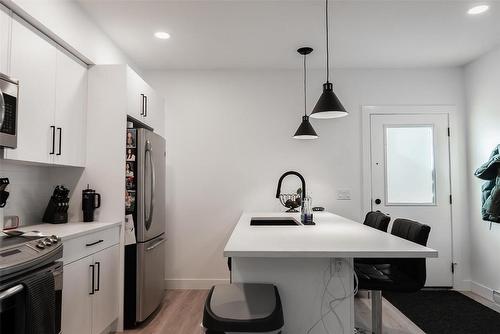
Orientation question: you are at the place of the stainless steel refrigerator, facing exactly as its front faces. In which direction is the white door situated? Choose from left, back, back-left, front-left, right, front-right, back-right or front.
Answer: front-left

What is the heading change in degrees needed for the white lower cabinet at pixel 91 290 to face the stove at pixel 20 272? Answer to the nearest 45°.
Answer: approximately 45° to its right

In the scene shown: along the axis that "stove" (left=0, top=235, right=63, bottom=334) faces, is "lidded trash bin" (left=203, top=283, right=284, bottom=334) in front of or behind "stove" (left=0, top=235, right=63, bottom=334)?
in front

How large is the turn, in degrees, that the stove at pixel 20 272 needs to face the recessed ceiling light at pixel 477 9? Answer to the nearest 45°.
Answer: approximately 45° to its left

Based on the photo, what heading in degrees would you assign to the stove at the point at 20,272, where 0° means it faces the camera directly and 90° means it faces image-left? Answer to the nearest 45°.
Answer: approximately 315°

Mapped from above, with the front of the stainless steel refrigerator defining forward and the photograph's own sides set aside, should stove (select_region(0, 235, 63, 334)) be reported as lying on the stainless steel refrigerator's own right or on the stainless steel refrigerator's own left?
on the stainless steel refrigerator's own right

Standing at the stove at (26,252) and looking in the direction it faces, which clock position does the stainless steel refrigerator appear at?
The stainless steel refrigerator is roughly at 9 o'clock from the stove.

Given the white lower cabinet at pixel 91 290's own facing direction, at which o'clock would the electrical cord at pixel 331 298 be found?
The electrical cord is roughly at 12 o'clock from the white lower cabinet.

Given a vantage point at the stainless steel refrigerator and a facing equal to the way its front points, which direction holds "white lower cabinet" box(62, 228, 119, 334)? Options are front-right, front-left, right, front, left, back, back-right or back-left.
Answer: right

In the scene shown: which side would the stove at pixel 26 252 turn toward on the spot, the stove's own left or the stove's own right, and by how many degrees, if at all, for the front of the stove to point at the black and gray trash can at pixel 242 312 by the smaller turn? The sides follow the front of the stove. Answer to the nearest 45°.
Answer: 0° — it already faces it

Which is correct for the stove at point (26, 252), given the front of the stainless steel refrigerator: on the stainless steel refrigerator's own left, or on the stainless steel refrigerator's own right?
on the stainless steel refrigerator's own right
